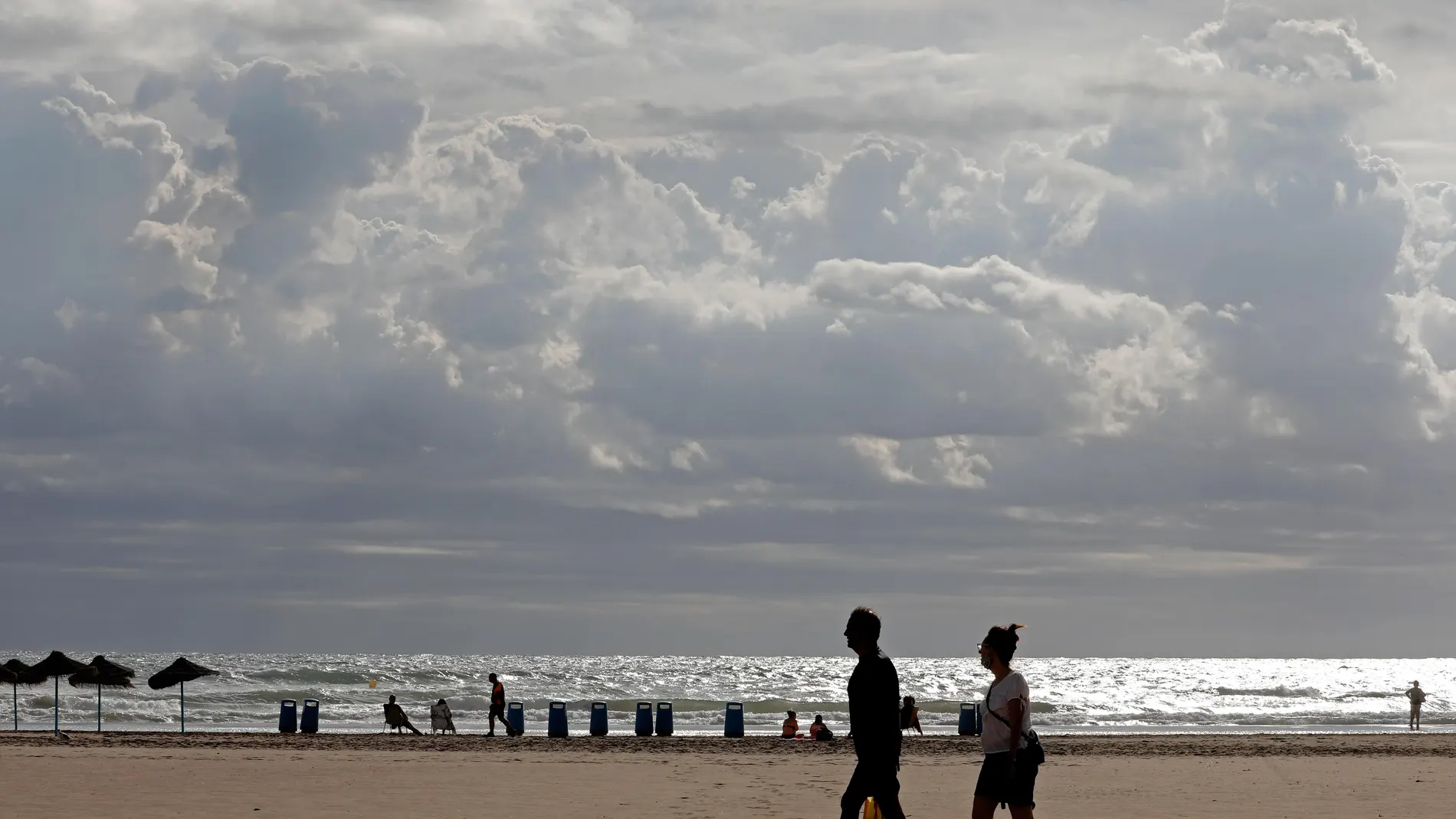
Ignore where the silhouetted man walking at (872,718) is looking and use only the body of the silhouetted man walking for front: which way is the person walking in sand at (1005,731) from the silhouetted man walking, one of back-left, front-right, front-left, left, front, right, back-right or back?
back-right

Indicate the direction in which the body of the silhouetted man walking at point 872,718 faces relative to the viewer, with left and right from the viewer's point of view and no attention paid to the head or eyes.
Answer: facing to the left of the viewer

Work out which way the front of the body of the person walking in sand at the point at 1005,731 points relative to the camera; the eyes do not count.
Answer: to the viewer's left

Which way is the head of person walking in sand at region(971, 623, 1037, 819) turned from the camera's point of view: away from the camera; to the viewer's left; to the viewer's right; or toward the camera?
to the viewer's left
